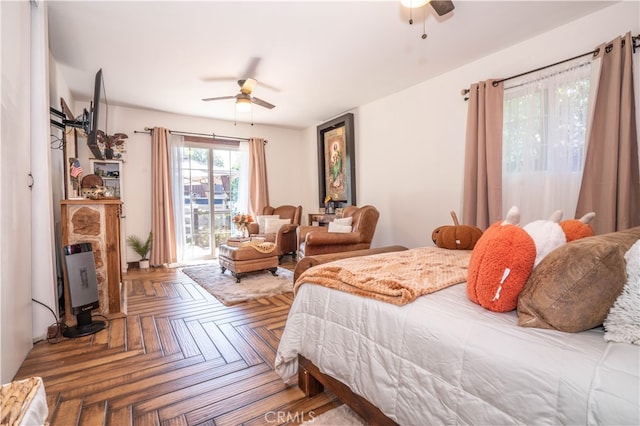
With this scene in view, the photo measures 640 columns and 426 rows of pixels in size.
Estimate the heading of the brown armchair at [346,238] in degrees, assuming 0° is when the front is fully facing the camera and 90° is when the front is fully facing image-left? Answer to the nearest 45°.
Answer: approximately 90°

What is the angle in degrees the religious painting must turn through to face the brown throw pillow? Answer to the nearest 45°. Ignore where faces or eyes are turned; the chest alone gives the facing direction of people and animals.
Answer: approximately 45° to its left

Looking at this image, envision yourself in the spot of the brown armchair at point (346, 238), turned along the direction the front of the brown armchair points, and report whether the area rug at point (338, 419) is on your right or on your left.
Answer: on your left

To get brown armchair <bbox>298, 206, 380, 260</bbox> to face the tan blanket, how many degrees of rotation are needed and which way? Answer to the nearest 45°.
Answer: approximately 90° to its left

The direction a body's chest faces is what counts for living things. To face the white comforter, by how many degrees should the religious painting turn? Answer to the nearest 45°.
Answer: approximately 45° to its left

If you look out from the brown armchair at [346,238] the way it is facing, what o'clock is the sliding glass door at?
The sliding glass door is roughly at 1 o'clock from the brown armchair.

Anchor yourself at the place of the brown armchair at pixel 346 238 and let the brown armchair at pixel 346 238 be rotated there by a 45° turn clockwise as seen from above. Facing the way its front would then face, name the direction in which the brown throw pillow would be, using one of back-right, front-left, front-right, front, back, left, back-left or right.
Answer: back-left

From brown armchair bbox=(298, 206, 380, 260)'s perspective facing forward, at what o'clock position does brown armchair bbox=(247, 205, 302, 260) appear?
brown armchair bbox=(247, 205, 302, 260) is roughly at 2 o'clock from brown armchair bbox=(298, 206, 380, 260).

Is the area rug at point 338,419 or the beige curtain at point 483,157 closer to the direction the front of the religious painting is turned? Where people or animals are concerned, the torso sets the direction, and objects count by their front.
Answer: the area rug

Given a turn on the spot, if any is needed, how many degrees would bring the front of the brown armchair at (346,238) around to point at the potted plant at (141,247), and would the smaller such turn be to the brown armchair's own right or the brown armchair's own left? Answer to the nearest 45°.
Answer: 0° — it already faces it
